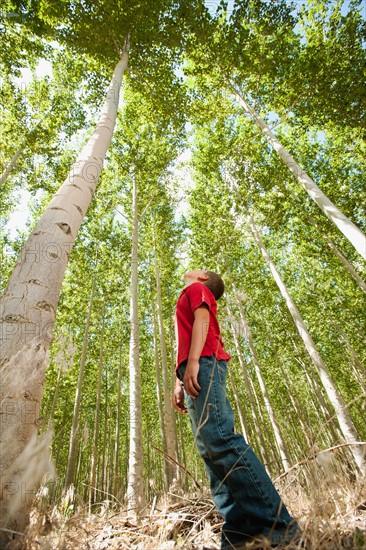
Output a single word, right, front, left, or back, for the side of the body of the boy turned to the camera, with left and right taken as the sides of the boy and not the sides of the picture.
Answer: left

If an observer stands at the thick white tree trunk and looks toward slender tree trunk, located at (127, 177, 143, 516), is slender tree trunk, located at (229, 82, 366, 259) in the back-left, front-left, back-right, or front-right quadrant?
front-right

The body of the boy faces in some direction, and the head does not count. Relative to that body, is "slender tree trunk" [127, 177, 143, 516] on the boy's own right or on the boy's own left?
on the boy's own right
